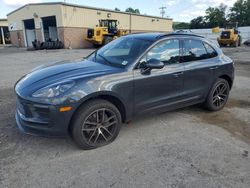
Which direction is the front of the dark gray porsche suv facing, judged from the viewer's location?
facing the viewer and to the left of the viewer

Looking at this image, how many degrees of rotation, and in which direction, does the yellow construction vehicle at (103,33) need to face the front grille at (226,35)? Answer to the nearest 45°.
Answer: approximately 45° to its right

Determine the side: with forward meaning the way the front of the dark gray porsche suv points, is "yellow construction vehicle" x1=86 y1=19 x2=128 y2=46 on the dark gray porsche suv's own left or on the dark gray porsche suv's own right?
on the dark gray porsche suv's own right

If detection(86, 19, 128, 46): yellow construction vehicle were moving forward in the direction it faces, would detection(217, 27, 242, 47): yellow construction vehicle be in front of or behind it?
in front

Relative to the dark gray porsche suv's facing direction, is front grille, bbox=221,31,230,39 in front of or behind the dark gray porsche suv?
behind

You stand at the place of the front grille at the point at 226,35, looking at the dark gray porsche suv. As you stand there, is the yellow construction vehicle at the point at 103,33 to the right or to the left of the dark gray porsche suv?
right
